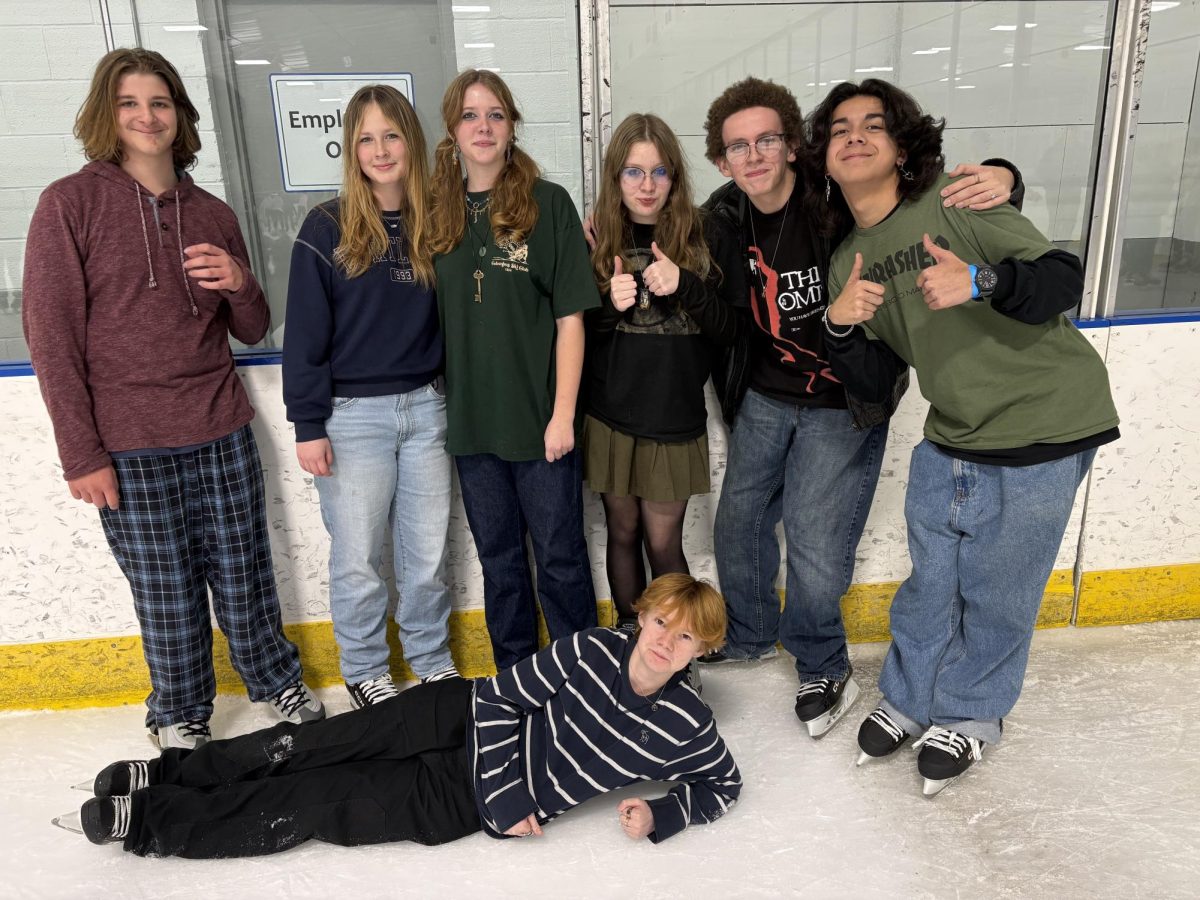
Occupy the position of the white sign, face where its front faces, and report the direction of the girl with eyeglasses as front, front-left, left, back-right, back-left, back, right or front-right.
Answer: front-left

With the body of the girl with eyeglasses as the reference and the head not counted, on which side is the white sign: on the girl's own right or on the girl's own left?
on the girl's own right

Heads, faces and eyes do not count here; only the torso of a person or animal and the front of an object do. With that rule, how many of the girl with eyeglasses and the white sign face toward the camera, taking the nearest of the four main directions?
2

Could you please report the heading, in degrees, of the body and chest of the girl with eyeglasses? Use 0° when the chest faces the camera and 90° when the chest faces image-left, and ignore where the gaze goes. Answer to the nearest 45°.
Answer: approximately 0°
